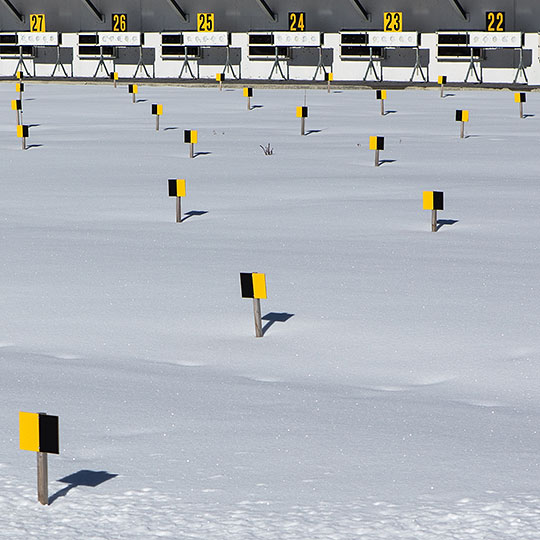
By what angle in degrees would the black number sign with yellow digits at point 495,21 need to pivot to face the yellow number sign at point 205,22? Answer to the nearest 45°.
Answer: approximately 90° to its right

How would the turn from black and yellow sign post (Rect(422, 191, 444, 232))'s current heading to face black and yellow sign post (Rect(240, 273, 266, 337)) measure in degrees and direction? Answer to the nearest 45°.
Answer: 0° — it already faces it

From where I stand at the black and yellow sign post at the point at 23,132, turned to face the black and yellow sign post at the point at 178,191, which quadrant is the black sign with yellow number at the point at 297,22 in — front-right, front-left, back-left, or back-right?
back-left

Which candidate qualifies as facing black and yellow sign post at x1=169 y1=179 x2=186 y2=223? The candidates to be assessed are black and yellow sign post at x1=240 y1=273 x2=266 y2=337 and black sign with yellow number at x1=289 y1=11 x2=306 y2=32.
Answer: the black sign with yellow number

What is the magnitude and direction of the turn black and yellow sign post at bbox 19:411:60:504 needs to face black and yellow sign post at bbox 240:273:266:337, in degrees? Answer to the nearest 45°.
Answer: approximately 135° to its left

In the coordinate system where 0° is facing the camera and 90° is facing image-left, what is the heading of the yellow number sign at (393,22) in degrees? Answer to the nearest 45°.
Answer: approximately 0°

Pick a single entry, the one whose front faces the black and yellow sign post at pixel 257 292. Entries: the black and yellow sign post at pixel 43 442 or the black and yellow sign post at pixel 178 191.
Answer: the black and yellow sign post at pixel 178 191

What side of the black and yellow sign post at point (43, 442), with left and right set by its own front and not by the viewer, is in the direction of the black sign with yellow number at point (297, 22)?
back

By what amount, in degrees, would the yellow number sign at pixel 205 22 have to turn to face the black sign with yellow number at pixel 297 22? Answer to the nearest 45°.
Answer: approximately 45° to its left

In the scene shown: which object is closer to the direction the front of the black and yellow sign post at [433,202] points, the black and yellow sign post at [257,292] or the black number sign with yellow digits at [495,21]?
the black and yellow sign post

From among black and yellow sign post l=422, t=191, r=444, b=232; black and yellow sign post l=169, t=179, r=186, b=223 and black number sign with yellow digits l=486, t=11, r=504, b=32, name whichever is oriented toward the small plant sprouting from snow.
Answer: the black number sign with yellow digits
